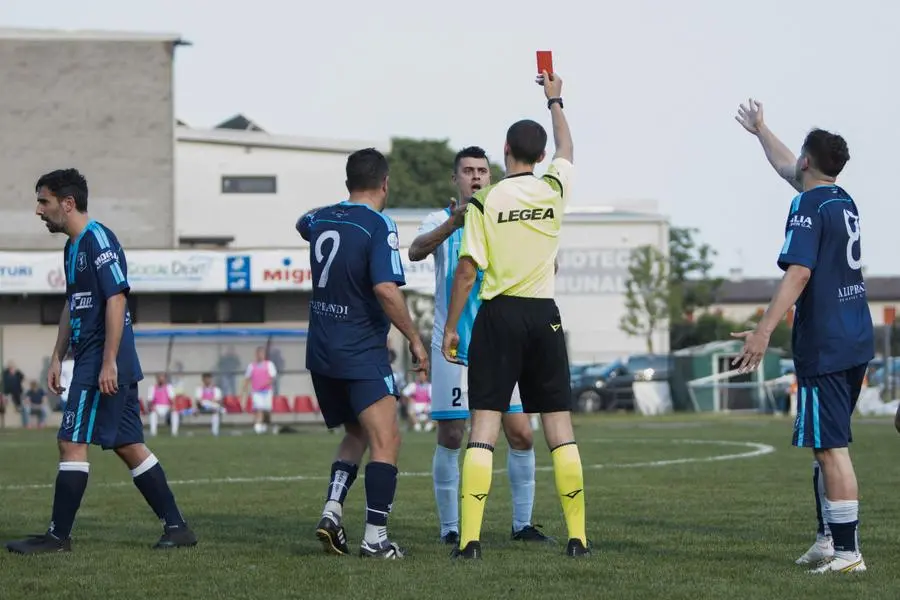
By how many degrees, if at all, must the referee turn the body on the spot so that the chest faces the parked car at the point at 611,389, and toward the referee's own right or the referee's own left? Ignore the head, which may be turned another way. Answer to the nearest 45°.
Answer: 0° — they already face it

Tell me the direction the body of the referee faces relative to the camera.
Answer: away from the camera

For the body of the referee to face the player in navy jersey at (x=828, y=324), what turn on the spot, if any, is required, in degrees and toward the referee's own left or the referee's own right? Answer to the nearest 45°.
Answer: approximately 90° to the referee's own right

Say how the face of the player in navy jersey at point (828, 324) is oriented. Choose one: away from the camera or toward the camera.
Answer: away from the camera

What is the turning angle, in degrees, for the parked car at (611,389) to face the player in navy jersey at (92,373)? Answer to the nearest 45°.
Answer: approximately 90° to its left

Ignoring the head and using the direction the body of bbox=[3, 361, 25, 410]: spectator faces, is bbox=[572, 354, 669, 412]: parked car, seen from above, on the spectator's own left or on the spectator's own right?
on the spectator's own left

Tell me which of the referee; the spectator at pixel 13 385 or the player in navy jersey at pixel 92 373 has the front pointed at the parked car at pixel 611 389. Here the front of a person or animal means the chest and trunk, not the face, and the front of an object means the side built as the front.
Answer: the referee

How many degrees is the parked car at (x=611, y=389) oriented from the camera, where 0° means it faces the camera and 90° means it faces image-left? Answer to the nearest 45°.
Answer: approximately 90°

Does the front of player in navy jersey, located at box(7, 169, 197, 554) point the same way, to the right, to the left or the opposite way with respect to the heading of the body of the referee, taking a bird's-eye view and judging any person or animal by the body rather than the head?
to the left

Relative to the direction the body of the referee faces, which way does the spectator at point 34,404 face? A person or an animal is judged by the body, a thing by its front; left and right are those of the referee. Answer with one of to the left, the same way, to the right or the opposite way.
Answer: the opposite way

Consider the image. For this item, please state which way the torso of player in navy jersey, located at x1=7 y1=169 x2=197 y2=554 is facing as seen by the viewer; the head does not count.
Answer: to the viewer's left

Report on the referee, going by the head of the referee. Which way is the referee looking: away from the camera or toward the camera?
away from the camera
